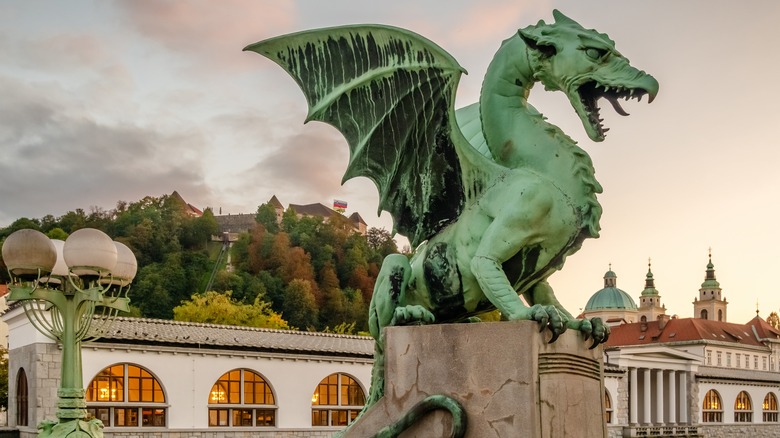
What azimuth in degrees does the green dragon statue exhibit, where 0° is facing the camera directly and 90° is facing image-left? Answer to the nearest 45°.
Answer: approximately 270°
